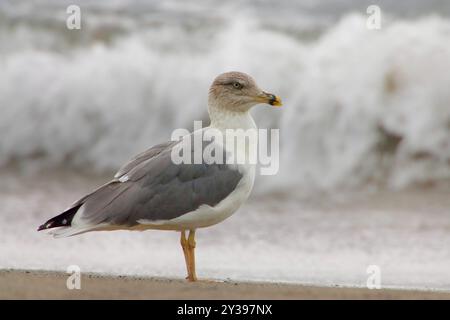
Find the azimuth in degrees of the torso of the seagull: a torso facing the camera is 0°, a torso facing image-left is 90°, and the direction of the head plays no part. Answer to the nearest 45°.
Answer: approximately 270°
